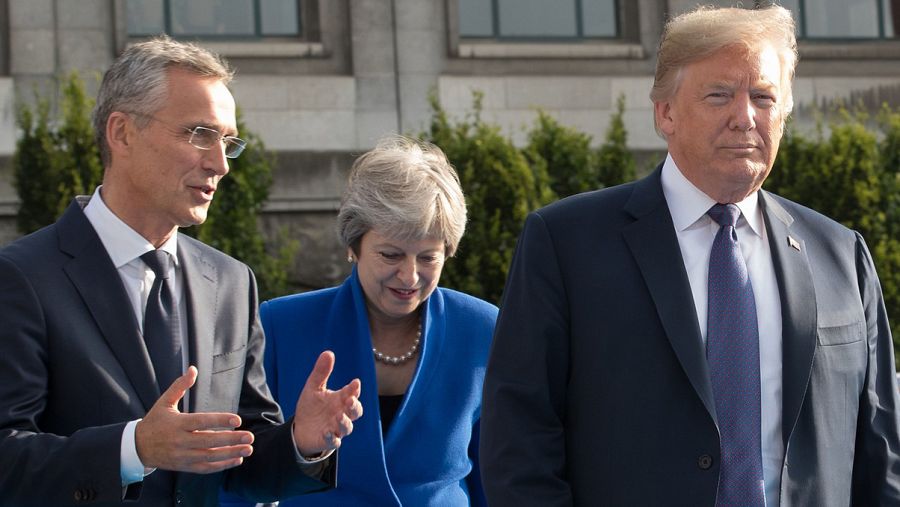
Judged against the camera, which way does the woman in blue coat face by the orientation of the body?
toward the camera

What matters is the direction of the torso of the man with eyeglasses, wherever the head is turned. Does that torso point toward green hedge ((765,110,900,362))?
no

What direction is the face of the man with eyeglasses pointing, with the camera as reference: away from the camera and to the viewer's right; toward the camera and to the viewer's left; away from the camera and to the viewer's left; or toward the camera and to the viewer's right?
toward the camera and to the viewer's right

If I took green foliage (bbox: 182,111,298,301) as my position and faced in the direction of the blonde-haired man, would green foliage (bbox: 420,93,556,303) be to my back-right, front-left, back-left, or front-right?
front-left

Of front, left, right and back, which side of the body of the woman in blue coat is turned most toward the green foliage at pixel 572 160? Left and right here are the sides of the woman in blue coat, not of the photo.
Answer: back

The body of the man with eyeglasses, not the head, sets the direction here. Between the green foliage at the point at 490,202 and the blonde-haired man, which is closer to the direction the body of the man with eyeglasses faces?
the blonde-haired man

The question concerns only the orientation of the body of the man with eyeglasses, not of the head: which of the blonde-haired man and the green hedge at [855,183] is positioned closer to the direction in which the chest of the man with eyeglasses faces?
the blonde-haired man

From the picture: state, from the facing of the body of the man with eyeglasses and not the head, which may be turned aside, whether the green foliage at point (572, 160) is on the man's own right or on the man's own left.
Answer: on the man's own left

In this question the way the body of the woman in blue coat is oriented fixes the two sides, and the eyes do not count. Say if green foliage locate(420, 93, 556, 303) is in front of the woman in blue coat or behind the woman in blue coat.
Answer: behind

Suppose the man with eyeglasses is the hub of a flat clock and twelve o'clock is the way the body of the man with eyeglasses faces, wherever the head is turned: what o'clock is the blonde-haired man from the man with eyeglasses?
The blonde-haired man is roughly at 11 o'clock from the man with eyeglasses.

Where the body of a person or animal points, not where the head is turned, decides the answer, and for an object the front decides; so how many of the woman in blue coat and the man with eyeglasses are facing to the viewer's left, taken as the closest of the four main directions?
0
